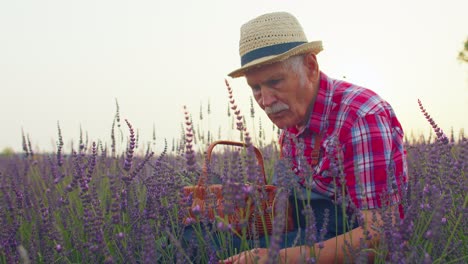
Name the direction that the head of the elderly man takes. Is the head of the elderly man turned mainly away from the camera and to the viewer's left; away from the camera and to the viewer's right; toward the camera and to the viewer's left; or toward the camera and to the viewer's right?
toward the camera and to the viewer's left

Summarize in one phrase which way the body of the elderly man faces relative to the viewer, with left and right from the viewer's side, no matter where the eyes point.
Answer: facing the viewer and to the left of the viewer
